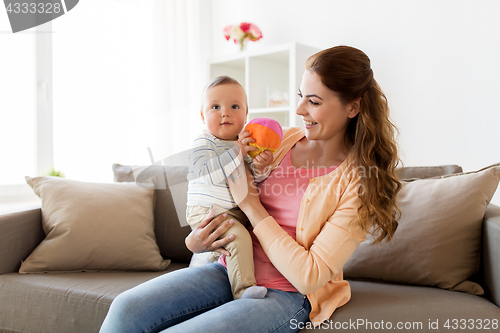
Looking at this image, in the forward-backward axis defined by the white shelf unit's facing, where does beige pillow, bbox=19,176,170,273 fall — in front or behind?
in front

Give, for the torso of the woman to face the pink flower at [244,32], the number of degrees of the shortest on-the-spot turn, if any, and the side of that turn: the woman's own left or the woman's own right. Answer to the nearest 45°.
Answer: approximately 135° to the woman's own right

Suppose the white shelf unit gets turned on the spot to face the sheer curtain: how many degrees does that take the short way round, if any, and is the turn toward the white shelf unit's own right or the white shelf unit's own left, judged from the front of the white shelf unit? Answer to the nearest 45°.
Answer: approximately 45° to the white shelf unit's own right

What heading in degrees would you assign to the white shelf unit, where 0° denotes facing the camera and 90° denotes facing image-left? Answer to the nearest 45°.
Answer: approximately 45°

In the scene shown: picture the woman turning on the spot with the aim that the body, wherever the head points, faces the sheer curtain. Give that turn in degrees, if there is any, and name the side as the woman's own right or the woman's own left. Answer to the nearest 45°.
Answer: approximately 90° to the woman's own right

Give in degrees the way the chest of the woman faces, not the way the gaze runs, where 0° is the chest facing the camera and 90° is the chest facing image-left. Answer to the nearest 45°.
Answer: approximately 45°

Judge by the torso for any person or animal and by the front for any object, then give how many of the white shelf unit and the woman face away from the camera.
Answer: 0

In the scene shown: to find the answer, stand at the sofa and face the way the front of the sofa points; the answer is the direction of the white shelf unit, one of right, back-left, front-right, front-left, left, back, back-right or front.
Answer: back

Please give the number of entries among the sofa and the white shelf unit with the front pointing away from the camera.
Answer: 0

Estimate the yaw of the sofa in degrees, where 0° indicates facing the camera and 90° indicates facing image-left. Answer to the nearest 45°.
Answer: approximately 0°

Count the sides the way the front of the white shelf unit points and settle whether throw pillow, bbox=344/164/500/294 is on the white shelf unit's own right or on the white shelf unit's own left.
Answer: on the white shelf unit's own left
